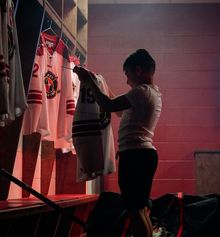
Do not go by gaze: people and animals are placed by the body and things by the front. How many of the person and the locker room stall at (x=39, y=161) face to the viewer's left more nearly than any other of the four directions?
1

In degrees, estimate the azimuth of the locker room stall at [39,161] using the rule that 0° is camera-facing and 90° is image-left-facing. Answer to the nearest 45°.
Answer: approximately 315°

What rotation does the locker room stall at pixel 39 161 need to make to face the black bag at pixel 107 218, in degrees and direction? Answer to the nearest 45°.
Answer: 0° — it already faces it

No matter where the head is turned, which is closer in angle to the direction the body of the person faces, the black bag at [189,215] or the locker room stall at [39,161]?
the locker room stall

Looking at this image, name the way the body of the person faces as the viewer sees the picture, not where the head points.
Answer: to the viewer's left

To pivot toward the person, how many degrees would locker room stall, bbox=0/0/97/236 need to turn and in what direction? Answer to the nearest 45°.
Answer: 0° — it already faces them

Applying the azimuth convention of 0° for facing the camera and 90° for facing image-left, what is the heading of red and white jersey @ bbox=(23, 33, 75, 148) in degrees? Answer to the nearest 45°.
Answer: approximately 315°

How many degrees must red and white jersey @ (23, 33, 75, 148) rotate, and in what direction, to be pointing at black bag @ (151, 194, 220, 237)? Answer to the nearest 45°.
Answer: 0° — it already faces it

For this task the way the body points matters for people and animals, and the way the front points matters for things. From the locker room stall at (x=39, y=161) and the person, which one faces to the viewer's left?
the person
